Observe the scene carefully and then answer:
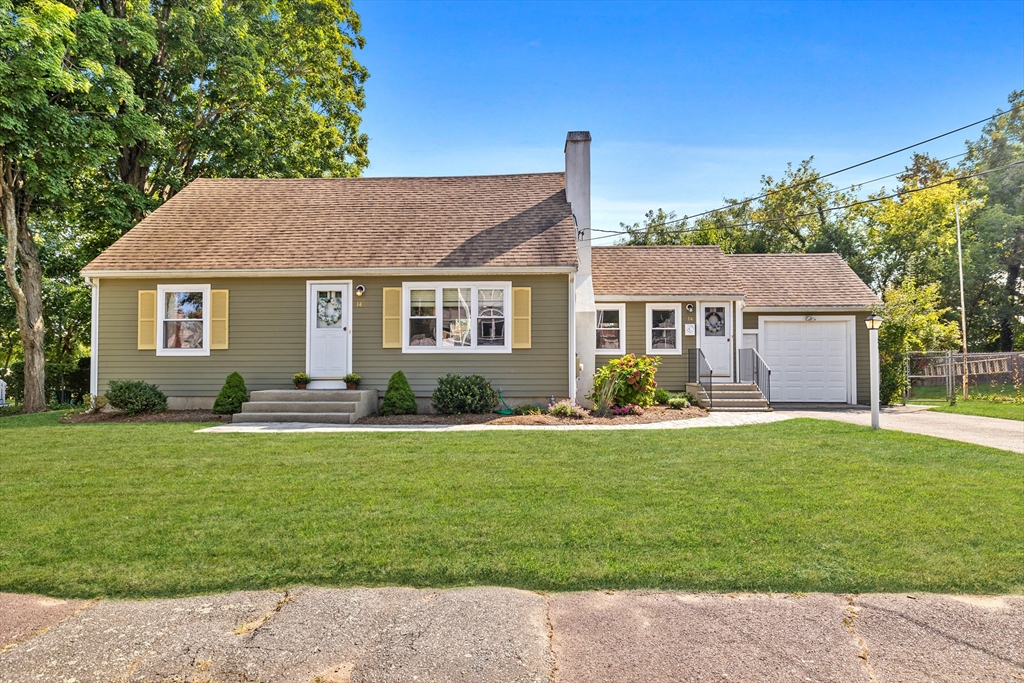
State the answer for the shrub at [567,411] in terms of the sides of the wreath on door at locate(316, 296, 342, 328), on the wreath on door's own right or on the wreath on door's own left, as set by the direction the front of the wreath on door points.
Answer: on the wreath on door's own left

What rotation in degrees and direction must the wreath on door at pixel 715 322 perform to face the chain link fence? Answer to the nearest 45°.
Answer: approximately 135° to its left

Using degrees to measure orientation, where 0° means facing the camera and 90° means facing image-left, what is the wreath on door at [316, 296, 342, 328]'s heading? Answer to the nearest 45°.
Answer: approximately 0°

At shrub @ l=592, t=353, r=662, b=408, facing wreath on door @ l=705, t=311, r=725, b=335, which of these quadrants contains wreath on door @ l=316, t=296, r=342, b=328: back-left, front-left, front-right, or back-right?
back-left

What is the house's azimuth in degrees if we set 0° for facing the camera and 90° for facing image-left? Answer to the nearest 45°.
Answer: approximately 0°

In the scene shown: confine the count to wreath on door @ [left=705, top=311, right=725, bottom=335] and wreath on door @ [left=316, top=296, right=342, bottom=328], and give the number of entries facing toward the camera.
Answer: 2

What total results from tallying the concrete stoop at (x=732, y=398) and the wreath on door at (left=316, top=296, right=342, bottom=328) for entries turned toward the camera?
2

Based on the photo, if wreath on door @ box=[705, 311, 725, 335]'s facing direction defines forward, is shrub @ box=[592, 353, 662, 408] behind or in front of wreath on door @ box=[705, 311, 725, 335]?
in front

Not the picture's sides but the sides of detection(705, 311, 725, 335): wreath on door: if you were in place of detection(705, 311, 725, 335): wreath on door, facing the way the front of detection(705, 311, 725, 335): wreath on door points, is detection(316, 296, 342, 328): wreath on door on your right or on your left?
on your right

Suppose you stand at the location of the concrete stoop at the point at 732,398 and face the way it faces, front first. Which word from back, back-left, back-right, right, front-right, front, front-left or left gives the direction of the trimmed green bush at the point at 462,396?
front-right
